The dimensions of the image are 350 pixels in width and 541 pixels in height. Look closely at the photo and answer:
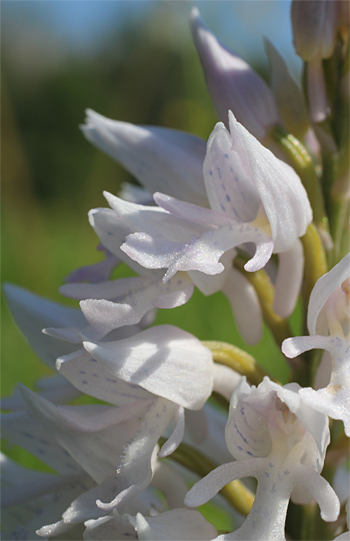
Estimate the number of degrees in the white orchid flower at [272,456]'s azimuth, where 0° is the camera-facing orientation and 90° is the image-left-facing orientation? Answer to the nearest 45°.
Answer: approximately 0°

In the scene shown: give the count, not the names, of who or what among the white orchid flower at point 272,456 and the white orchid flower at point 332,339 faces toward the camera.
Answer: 2

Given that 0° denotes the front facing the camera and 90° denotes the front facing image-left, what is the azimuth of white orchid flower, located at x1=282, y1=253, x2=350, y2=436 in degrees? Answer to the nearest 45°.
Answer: approximately 0°
